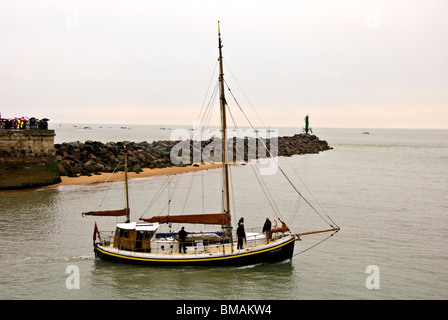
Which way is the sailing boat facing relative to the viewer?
to the viewer's right

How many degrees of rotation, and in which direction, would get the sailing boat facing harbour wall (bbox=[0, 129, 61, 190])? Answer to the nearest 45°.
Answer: approximately 135° to its left
